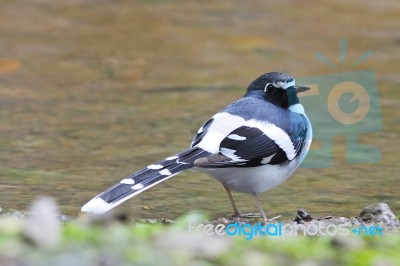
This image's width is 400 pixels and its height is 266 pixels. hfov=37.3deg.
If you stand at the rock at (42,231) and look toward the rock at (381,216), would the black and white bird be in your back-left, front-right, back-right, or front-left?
front-left

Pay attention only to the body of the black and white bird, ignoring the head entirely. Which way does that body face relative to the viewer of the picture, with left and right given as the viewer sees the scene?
facing away from the viewer and to the right of the viewer

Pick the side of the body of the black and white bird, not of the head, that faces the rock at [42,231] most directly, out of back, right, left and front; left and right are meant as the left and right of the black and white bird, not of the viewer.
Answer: back

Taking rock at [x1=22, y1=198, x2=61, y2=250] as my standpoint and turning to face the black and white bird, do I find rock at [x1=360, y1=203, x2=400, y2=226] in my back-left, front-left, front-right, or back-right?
front-right

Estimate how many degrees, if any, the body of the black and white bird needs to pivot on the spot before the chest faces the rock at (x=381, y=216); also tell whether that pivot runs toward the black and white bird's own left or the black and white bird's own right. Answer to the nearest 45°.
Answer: approximately 45° to the black and white bird's own right
